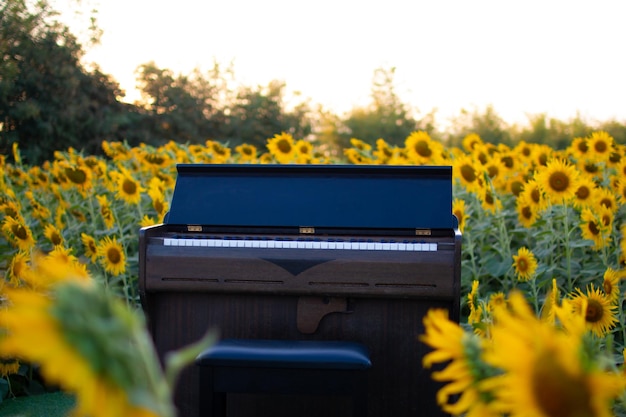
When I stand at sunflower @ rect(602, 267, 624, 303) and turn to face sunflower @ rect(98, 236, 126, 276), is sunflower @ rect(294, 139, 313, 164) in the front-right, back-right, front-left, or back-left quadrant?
front-right

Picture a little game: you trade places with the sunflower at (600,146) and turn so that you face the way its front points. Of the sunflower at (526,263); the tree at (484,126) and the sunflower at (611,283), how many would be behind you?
1

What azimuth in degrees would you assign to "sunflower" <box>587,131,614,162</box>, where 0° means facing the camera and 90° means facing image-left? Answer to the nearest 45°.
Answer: approximately 0°

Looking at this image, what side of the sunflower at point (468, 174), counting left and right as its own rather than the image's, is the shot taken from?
front

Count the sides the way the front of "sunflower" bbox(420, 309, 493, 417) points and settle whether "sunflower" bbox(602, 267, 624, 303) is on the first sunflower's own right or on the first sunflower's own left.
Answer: on the first sunflower's own right

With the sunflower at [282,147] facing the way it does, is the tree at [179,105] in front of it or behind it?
behind

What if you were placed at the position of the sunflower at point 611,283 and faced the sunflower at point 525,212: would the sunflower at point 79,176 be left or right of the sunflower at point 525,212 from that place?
left

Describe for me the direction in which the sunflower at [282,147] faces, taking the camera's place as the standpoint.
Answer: facing the viewer

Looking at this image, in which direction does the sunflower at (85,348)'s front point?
to the viewer's left

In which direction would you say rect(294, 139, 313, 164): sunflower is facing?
toward the camera

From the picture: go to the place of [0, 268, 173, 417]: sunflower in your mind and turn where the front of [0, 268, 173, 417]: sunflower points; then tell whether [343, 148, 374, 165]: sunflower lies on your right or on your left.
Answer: on your right

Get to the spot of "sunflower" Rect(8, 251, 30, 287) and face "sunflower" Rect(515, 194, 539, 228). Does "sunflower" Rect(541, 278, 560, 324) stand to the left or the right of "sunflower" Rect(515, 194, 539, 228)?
right

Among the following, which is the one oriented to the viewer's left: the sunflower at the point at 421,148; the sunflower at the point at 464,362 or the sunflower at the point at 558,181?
the sunflower at the point at 464,362

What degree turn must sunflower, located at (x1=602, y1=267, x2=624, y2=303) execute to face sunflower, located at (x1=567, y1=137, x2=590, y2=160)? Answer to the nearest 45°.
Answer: approximately 135° to its right
